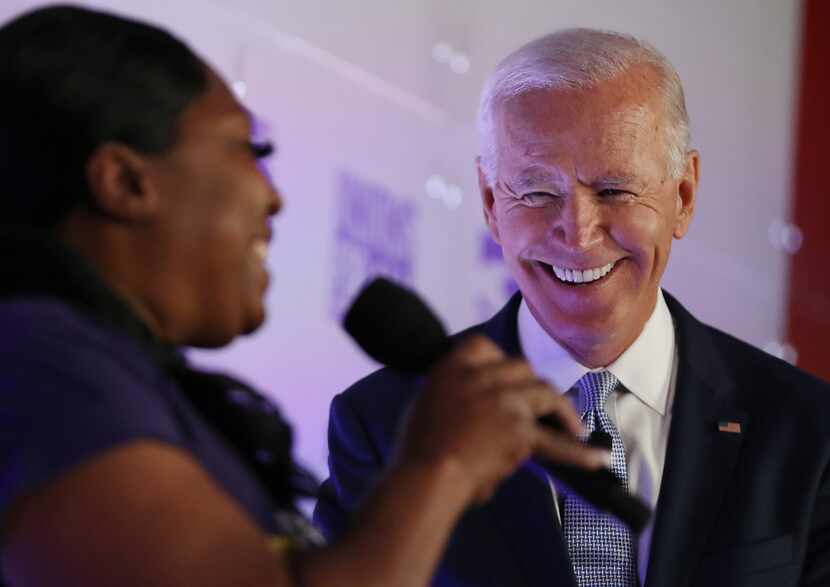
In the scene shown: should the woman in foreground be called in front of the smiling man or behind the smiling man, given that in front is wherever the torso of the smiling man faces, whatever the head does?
in front

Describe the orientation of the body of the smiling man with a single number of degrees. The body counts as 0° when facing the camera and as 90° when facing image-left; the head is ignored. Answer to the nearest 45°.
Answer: approximately 0°

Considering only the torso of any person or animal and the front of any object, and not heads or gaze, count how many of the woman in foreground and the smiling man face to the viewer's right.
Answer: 1

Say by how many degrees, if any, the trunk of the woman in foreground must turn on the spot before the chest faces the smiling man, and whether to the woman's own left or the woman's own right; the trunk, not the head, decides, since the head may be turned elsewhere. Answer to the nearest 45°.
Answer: approximately 45° to the woman's own left

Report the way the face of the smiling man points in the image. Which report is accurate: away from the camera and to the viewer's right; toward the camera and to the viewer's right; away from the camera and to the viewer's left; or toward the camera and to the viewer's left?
toward the camera and to the viewer's left

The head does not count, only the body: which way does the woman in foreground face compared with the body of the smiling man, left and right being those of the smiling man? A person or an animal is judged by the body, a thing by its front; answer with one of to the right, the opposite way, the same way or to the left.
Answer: to the left

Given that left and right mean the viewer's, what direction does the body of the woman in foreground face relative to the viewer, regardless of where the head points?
facing to the right of the viewer

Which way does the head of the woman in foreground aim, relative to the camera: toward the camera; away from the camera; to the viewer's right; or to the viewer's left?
to the viewer's right
